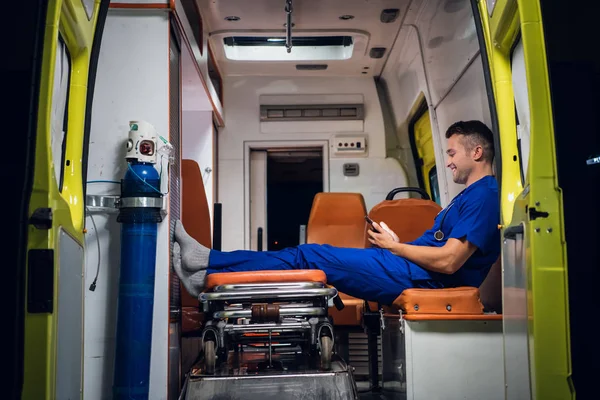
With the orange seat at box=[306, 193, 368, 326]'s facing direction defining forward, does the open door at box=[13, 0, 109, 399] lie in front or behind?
in front

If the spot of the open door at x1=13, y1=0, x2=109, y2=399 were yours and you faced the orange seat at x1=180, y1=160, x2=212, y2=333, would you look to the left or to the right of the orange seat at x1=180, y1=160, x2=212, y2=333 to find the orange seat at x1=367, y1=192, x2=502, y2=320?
right

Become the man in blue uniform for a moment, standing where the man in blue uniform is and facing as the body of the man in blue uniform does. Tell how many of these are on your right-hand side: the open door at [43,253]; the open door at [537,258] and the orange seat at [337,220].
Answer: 1

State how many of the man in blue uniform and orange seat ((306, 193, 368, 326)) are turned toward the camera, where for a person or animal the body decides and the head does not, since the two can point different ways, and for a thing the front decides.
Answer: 1

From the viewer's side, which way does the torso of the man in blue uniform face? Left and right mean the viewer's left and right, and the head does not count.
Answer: facing to the left of the viewer

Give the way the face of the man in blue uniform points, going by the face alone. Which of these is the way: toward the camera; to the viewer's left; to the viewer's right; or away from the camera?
to the viewer's left

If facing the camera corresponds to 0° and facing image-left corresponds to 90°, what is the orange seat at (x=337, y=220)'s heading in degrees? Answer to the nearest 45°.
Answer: approximately 0°

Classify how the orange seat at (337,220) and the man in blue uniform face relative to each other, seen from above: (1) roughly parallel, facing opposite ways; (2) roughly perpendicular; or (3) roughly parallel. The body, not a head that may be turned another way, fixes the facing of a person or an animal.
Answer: roughly perpendicular

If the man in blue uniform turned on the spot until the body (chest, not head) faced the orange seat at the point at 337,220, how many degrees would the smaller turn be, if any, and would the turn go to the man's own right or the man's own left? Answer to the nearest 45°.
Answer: approximately 90° to the man's own right

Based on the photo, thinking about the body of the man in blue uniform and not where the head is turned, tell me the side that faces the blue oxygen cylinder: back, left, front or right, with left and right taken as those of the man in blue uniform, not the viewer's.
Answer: front
